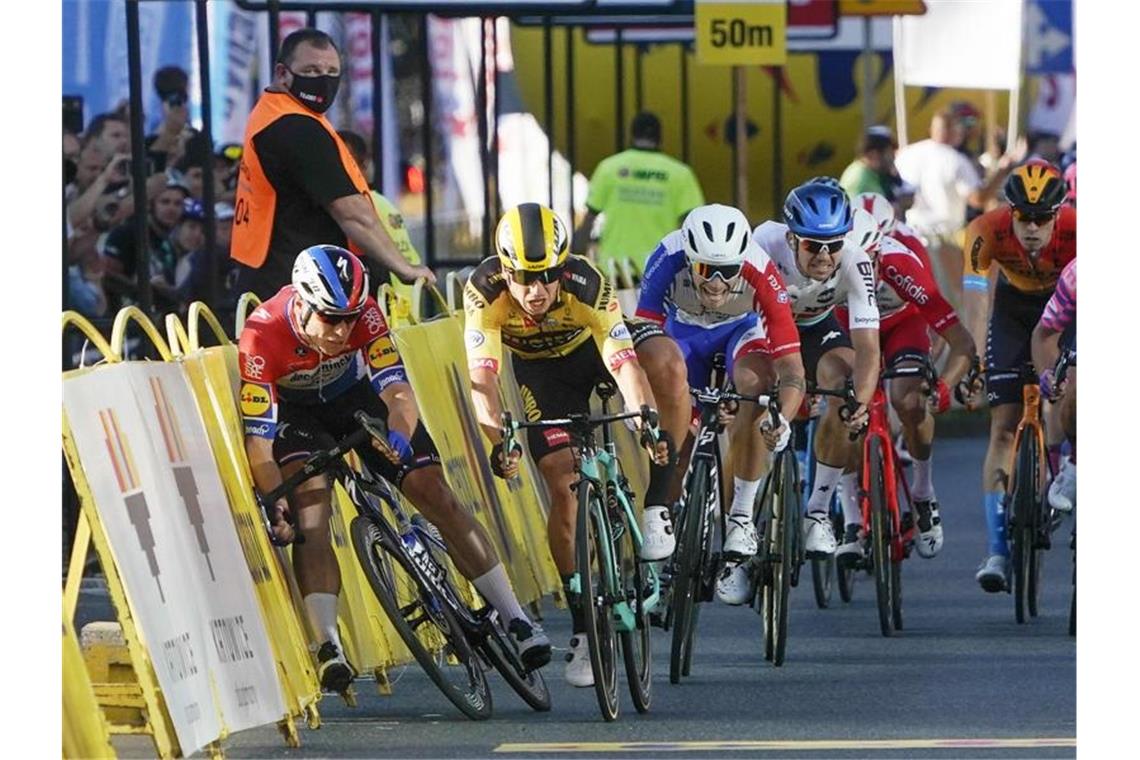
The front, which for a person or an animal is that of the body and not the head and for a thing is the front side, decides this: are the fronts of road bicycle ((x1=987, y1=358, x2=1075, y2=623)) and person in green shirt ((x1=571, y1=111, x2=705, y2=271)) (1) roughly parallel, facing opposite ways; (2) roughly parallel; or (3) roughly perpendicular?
roughly parallel, facing opposite ways

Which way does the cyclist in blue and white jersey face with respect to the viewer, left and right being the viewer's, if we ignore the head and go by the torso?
facing the viewer

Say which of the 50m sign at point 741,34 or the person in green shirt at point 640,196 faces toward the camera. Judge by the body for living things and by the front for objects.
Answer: the 50m sign

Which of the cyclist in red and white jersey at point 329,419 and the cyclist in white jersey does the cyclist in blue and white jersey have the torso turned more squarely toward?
the cyclist in red and white jersey

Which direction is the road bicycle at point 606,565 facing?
toward the camera

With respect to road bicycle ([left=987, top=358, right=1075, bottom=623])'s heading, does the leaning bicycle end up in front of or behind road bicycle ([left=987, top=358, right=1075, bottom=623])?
in front

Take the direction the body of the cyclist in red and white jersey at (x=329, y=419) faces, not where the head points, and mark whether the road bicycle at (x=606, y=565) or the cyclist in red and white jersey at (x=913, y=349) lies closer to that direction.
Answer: the road bicycle

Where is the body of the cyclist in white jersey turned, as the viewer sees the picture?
toward the camera

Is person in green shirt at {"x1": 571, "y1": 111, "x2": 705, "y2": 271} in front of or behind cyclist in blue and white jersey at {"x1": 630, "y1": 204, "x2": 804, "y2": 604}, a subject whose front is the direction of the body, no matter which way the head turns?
behind

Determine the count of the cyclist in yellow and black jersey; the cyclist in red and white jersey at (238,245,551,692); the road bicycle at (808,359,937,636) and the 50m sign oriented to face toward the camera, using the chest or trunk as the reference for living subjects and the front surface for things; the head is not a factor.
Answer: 4

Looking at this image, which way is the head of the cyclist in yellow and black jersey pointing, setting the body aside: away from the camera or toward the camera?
toward the camera

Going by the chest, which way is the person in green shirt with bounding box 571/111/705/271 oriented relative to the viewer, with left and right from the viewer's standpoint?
facing away from the viewer

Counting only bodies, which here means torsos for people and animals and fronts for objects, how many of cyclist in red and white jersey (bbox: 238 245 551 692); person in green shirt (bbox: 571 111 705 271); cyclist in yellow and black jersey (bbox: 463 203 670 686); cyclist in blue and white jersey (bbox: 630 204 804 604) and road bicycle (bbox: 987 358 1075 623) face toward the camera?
4

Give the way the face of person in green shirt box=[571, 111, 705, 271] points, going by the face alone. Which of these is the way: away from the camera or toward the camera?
away from the camera

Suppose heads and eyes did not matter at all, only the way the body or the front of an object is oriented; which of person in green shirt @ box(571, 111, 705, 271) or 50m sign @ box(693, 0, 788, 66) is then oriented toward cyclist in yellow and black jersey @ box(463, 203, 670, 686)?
the 50m sign
